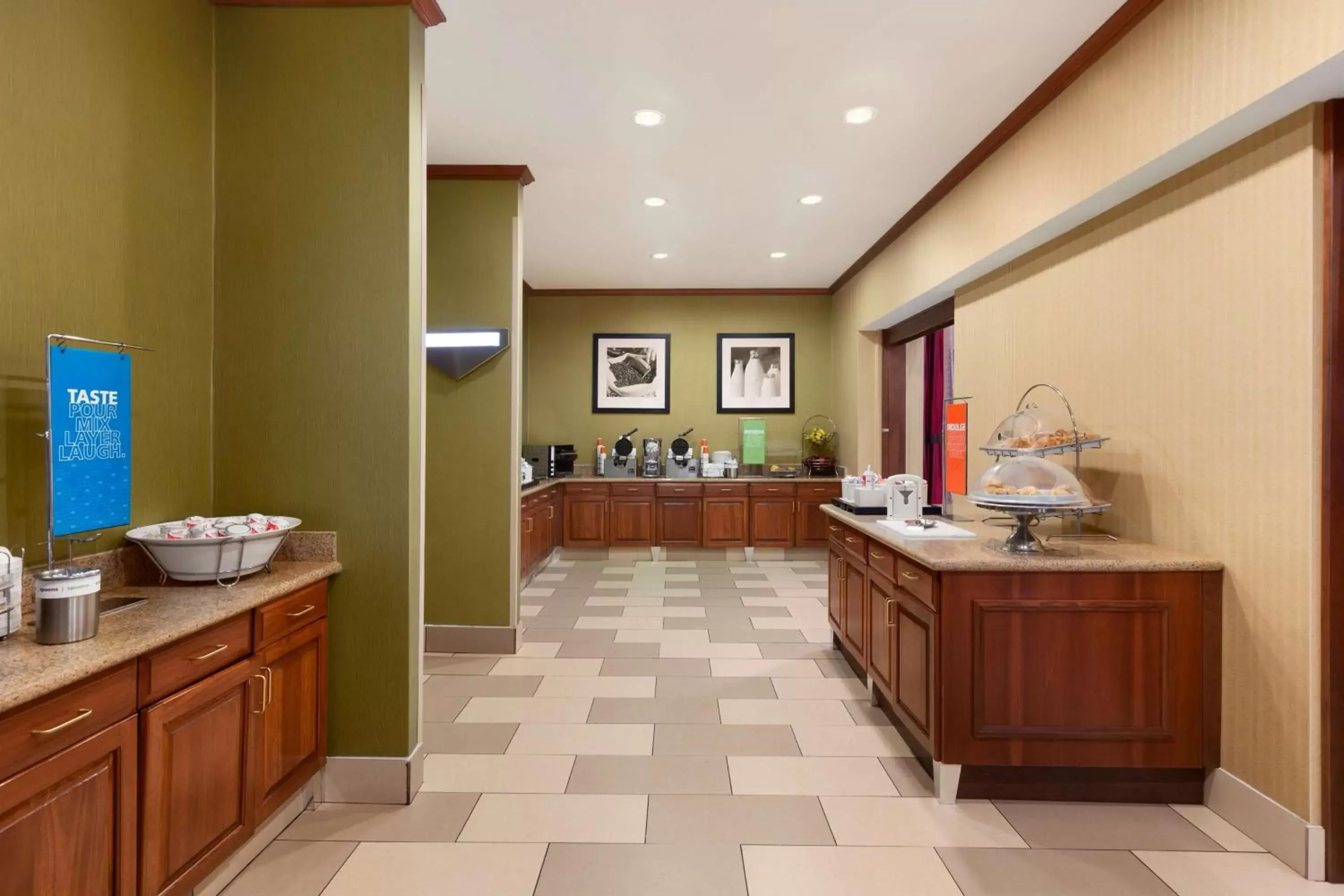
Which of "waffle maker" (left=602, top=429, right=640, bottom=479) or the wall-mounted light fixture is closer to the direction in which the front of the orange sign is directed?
the wall-mounted light fixture

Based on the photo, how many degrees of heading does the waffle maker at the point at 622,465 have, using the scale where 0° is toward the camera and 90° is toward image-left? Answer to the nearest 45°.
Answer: approximately 0°

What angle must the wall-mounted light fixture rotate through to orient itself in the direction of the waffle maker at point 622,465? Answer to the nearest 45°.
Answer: approximately 135° to its left

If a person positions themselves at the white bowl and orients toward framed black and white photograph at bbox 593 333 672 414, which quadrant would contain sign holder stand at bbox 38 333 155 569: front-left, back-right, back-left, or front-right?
back-left

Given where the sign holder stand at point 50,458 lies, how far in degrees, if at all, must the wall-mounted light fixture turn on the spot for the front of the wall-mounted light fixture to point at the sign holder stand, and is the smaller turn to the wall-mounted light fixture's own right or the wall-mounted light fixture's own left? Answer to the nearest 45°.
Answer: approximately 45° to the wall-mounted light fixture's own right

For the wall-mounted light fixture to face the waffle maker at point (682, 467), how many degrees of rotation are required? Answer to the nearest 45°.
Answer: approximately 135° to its left

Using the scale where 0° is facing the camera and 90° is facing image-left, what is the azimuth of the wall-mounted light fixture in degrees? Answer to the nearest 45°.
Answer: approximately 0°

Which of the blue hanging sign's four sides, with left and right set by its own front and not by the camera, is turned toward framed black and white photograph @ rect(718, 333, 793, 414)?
left

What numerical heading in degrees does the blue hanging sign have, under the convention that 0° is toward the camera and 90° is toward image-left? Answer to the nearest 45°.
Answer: approximately 315°

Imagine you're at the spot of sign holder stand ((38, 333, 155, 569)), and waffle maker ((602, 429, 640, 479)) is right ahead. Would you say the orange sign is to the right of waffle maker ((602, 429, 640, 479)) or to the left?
right
